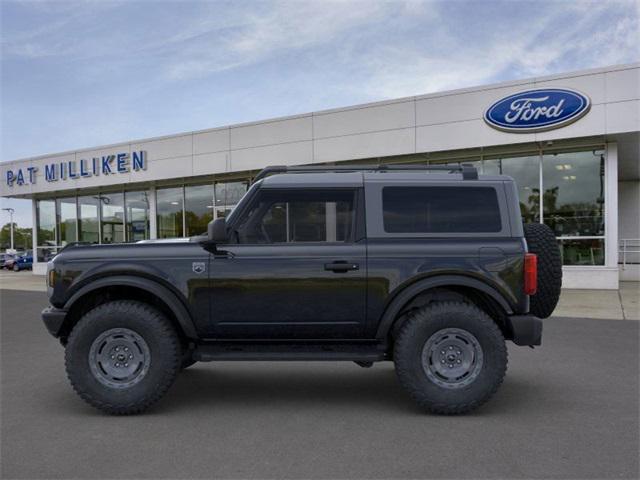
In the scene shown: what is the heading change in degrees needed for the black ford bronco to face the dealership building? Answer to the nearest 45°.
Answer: approximately 135° to its right

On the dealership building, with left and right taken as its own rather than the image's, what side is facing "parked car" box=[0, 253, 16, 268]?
right

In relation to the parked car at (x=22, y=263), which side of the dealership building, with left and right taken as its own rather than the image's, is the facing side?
right

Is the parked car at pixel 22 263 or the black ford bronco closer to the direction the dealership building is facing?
the black ford bronco

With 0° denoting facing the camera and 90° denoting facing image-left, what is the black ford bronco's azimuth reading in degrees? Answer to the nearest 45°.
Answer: approximately 90°

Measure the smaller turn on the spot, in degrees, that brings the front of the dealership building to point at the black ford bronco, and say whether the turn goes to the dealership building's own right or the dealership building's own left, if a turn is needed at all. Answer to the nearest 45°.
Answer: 0° — it already faces it

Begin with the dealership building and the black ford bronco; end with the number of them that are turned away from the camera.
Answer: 0

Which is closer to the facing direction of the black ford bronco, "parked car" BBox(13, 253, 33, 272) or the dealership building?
the parked car

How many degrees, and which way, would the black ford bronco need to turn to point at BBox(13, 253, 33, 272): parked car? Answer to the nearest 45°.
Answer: approximately 45° to its right

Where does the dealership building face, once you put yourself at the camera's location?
facing the viewer and to the left of the viewer
